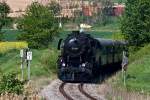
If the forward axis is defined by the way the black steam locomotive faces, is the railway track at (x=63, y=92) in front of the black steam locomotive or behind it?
in front

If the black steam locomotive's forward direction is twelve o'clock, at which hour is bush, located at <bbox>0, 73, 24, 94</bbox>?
The bush is roughly at 1 o'clock from the black steam locomotive.

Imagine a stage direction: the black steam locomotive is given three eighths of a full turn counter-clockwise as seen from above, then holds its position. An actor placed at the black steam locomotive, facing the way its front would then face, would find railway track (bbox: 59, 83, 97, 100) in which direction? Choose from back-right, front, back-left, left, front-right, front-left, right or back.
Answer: right

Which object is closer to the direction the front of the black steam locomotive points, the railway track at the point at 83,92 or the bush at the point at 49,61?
the railway track

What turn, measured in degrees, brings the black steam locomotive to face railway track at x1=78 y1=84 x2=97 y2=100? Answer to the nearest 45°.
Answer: approximately 45° to its left

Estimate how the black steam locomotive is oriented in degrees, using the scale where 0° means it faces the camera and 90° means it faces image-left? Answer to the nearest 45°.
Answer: approximately 45°
